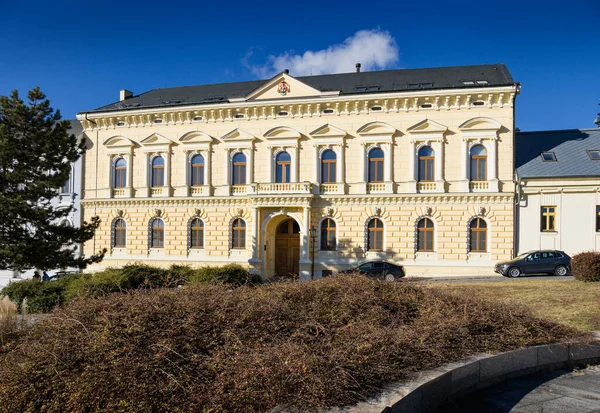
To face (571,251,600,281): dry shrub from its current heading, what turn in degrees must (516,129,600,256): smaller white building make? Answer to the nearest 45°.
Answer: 0° — it already faces it

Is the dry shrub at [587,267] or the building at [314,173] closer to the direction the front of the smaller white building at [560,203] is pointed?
the dry shrub

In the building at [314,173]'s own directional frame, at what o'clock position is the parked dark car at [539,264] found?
The parked dark car is roughly at 10 o'clock from the building.

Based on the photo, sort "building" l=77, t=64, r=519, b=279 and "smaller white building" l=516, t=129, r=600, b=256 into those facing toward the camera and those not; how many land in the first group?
2
